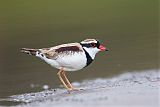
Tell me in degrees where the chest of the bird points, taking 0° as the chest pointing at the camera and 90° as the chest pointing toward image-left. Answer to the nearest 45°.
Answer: approximately 270°
